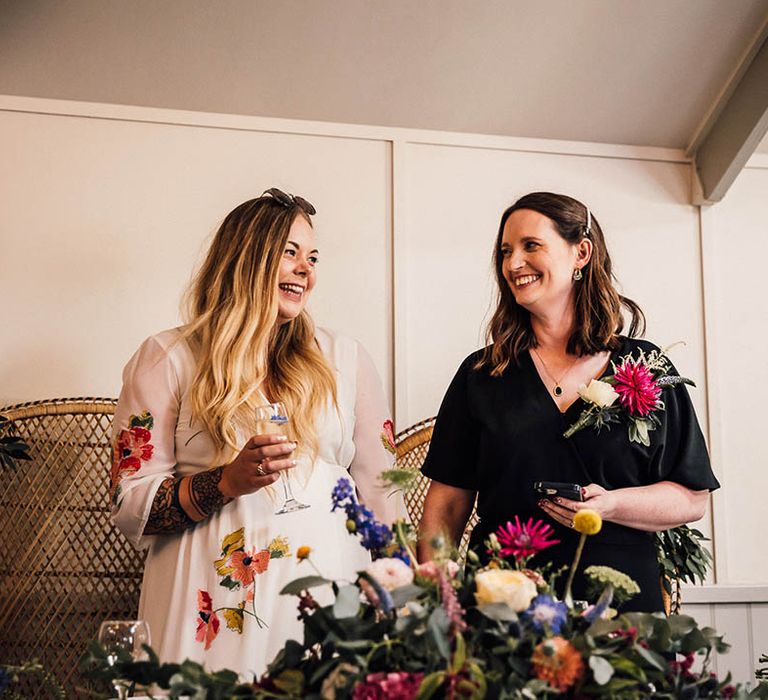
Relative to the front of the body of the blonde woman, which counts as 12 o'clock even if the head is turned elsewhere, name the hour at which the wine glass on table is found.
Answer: The wine glass on table is roughly at 2 o'clock from the blonde woman.

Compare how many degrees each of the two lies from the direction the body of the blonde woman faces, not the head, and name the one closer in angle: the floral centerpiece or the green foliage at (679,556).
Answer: the floral centerpiece

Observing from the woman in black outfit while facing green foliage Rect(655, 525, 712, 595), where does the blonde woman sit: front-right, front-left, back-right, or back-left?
back-left

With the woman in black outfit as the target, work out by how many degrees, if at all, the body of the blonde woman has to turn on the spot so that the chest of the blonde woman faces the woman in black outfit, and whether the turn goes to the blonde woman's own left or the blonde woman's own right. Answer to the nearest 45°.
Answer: approximately 45° to the blonde woman's own left

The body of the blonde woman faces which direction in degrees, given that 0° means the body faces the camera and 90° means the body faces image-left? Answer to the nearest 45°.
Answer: approximately 315°

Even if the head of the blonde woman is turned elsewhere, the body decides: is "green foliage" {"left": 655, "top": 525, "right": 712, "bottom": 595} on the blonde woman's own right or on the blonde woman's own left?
on the blonde woman's own left

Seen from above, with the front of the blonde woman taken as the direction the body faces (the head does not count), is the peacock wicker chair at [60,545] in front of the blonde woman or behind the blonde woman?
behind

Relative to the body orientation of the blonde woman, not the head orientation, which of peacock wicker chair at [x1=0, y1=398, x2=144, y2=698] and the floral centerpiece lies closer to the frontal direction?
the floral centerpiece
